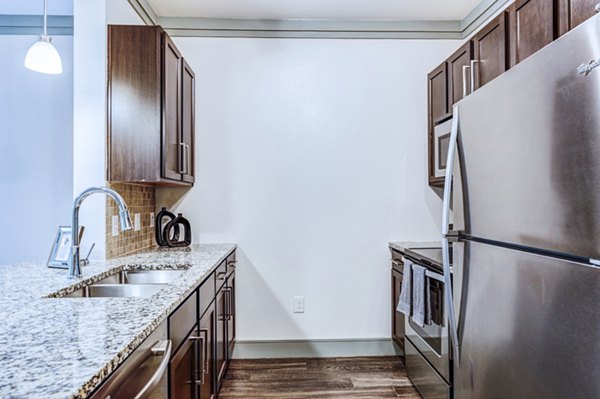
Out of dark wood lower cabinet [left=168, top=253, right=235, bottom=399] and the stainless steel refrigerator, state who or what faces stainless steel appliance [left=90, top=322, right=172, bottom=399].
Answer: the stainless steel refrigerator

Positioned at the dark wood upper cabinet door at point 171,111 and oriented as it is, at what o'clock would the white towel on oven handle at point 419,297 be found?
The white towel on oven handle is roughly at 1 o'clock from the dark wood upper cabinet door.

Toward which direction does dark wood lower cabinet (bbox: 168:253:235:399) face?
to the viewer's right

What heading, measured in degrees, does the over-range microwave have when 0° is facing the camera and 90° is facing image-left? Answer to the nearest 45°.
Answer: approximately 90°

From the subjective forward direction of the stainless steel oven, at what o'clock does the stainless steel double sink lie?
The stainless steel double sink is roughly at 11 o'clock from the stainless steel oven.

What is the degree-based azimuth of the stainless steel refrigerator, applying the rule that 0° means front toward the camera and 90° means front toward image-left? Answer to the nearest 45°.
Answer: approximately 45°

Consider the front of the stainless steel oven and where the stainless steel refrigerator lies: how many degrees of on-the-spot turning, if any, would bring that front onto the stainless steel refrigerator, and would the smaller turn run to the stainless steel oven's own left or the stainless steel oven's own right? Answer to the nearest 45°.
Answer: approximately 90° to the stainless steel oven's own left

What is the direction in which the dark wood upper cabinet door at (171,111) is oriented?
to the viewer's right

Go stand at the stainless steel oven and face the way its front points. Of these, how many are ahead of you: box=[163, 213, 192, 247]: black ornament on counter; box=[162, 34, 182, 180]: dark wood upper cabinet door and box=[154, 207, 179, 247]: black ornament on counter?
3
